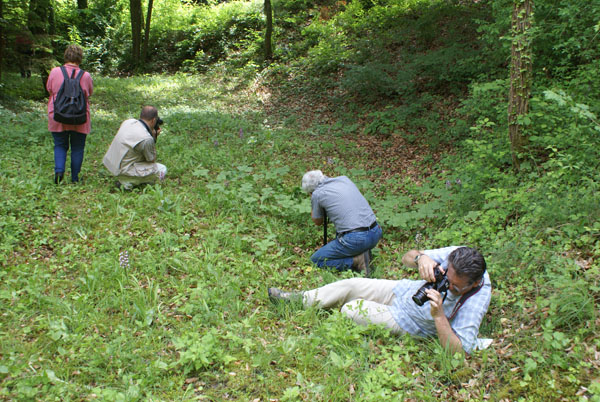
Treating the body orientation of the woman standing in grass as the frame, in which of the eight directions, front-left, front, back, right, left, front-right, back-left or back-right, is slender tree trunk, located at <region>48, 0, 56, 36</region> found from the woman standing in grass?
front

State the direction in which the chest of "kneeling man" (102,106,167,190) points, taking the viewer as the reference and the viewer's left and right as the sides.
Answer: facing away from the viewer and to the right of the viewer

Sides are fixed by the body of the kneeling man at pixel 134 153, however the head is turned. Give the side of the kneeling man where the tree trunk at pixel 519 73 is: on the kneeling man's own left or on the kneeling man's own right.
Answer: on the kneeling man's own right

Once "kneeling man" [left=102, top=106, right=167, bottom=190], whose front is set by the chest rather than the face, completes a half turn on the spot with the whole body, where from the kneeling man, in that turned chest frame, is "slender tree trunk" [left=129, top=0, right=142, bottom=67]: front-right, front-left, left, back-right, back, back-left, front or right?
back-right

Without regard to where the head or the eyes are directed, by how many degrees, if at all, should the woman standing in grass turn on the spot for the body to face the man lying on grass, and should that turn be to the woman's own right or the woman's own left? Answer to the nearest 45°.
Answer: approximately 135° to the woman's own right

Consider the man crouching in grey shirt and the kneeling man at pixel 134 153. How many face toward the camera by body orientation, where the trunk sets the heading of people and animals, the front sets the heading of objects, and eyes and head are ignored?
0

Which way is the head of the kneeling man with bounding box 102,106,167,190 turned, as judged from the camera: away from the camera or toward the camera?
away from the camera

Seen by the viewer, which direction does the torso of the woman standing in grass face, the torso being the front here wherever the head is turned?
away from the camera

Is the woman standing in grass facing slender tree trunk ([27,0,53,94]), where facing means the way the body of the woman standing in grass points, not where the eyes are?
yes

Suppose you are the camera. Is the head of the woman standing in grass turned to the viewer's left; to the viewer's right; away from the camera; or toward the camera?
away from the camera

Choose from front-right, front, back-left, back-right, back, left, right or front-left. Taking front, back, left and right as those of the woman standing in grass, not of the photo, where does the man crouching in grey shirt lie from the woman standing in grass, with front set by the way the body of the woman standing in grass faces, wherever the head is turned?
back-right

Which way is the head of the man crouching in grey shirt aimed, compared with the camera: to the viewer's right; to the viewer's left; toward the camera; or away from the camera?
to the viewer's left

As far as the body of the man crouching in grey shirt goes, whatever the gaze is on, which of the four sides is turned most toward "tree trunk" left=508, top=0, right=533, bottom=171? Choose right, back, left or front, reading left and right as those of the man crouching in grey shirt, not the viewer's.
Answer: right

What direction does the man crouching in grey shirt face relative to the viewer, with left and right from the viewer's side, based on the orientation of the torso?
facing away from the viewer and to the left of the viewer
